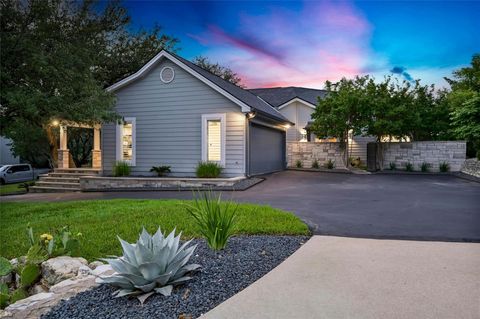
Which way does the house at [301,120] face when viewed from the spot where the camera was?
facing the viewer

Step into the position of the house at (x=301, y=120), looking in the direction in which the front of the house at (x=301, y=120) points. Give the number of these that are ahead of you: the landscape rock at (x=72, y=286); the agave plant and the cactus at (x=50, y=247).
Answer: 3

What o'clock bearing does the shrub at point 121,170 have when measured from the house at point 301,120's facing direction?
The shrub is roughly at 1 o'clock from the house.

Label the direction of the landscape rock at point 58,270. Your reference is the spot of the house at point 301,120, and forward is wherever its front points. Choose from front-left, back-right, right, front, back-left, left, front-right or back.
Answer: front

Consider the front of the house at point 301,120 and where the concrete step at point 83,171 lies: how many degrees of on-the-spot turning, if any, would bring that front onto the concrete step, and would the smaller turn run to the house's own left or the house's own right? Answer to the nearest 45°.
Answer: approximately 45° to the house's own right

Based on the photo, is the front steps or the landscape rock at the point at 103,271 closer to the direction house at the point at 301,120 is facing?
the landscape rock

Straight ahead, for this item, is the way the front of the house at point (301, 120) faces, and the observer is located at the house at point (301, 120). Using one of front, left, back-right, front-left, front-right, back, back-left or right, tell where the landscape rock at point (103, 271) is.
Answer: front

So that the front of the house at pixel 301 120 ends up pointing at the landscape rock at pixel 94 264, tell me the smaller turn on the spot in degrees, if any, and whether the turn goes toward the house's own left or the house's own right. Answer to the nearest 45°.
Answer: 0° — it already faces it

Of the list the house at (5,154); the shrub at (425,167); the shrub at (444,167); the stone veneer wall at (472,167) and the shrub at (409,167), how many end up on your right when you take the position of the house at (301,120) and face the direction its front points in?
1

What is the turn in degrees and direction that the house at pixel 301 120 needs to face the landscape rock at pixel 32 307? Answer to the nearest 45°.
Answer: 0° — it already faces it

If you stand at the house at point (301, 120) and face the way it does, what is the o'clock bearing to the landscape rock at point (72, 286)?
The landscape rock is roughly at 12 o'clock from the house.

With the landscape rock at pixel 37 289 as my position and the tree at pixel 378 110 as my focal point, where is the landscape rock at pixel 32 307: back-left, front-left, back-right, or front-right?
back-right

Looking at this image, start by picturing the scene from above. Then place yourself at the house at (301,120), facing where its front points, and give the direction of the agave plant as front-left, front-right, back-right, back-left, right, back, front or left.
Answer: front

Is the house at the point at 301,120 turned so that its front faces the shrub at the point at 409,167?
no

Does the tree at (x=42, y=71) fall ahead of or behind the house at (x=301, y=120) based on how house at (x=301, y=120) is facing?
ahead

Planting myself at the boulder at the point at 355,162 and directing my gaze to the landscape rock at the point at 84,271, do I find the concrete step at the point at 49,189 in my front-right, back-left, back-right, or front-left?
front-right

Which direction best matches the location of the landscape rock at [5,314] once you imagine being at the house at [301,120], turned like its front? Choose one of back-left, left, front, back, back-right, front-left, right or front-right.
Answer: front

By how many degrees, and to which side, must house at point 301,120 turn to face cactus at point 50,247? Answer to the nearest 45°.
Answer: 0° — it already faces it

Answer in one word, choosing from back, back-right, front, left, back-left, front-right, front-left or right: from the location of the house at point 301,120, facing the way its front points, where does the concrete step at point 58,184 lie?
front-right

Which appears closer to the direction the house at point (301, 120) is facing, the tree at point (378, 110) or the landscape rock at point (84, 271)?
the landscape rock
